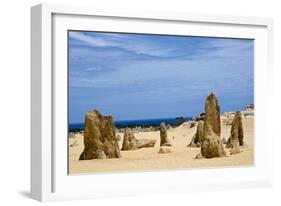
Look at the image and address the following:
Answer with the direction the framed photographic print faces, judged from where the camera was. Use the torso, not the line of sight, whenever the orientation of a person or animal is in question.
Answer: facing the viewer and to the right of the viewer
